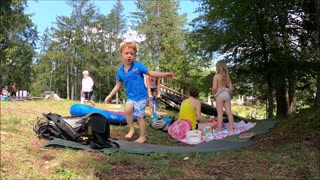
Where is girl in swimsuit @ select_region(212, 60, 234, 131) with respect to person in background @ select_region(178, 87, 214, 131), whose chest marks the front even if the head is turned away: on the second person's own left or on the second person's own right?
on the second person's own right

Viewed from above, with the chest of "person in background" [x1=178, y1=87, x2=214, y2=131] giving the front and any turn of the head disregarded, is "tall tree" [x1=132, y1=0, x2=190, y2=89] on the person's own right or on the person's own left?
on the person's own left

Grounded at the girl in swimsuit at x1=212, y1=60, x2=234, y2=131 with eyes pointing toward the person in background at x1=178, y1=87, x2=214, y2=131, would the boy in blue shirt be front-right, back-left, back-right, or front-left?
front-left

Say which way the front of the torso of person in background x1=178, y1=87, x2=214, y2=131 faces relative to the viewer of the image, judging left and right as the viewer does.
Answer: facing away from the viewer and to the right of the viewer

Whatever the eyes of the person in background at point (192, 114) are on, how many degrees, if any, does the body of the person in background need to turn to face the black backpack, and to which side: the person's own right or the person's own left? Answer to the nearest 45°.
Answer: approximately 180°

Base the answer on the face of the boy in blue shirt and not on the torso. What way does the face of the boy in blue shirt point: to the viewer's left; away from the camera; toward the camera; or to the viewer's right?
toward the camera

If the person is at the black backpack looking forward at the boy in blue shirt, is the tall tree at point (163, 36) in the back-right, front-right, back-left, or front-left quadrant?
front-left

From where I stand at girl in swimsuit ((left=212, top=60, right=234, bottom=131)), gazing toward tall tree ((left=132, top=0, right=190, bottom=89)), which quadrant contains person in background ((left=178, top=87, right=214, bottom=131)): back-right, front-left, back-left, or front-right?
front-left
